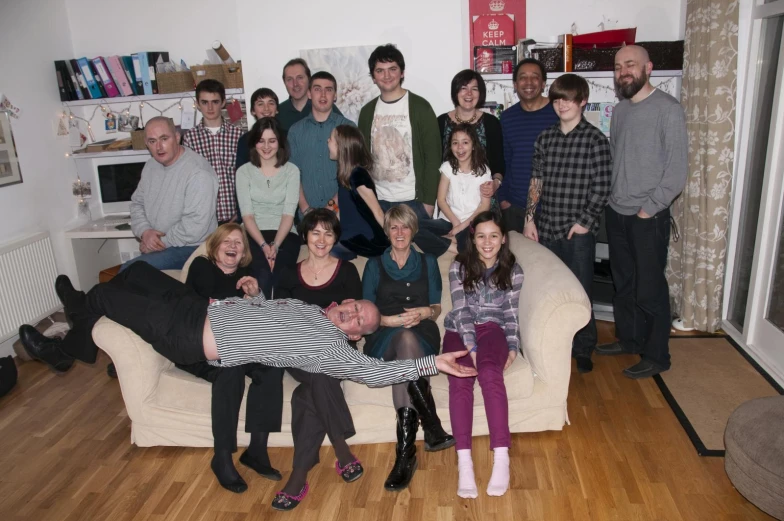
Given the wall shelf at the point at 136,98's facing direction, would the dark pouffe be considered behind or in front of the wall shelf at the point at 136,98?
in front

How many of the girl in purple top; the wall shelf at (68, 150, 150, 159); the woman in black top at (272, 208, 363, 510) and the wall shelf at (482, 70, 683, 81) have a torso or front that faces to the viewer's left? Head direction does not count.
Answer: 0

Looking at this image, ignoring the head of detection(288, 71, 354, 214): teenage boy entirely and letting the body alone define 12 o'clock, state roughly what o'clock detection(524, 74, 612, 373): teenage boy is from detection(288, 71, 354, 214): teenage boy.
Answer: detection(524, 74, 612, 373): teenage boy is roughly at 10 o'clock from detection(288, 71, 354, 214): teenage boy.

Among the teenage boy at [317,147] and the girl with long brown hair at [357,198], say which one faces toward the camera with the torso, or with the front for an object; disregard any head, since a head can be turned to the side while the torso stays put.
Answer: the teenage boy

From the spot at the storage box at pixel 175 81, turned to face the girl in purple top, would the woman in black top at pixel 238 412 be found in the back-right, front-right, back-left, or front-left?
front-right

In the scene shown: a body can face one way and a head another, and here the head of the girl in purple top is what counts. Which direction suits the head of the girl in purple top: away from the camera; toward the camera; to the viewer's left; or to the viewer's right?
toward the camera

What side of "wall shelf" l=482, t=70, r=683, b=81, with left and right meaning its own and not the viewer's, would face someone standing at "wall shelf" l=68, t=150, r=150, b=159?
right

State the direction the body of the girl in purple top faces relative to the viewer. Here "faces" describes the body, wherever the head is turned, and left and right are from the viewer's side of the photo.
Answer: facing the viewer

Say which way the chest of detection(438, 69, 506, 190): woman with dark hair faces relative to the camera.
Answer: toward the camera

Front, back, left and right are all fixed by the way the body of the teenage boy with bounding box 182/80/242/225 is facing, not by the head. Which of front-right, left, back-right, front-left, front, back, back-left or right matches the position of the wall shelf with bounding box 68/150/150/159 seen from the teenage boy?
back-right

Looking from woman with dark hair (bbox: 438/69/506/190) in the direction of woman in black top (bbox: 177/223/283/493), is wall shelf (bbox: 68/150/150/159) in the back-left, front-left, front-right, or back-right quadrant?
front-right

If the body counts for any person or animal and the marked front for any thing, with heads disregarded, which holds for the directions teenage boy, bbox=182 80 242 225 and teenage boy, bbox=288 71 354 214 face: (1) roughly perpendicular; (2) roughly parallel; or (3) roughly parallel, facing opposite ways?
roughly parallel

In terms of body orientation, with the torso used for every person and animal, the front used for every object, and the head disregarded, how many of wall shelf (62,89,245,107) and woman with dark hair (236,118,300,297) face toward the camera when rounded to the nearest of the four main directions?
2

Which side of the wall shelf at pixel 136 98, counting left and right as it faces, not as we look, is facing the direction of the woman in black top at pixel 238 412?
front

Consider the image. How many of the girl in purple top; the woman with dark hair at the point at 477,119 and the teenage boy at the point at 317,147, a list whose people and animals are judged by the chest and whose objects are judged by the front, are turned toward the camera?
3

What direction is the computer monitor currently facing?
toward the camera

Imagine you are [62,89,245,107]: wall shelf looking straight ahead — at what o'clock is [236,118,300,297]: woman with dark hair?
The woman with dark hair is roughly at 11 o'clock from the wall shelf.
